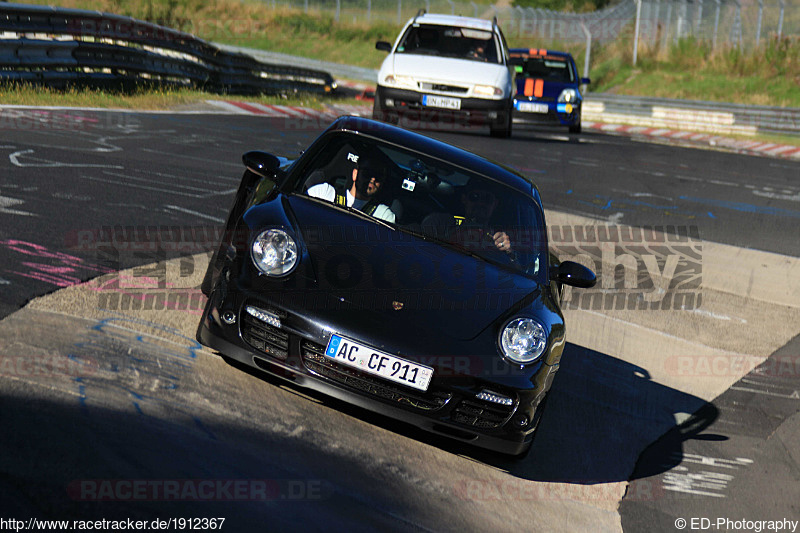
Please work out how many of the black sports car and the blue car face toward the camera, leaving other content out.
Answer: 2

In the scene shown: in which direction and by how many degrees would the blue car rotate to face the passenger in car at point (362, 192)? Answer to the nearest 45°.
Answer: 0° — it already faces them

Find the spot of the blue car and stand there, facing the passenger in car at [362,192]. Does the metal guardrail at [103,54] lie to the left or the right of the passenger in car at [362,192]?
right

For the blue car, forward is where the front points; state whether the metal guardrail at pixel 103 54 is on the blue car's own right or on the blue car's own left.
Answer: on the blue car's own right

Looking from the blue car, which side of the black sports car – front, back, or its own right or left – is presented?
back

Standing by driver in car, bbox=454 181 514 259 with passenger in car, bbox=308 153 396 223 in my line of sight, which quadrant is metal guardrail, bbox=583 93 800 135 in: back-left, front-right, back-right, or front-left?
back-right

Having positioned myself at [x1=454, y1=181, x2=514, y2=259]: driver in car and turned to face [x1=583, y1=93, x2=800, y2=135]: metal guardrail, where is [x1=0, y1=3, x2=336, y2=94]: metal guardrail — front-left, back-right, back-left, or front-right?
front-left

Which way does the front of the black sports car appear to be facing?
toward the camera

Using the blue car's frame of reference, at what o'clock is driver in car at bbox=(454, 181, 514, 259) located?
The driver in car is roughly at 12 o'clock from the blue car.

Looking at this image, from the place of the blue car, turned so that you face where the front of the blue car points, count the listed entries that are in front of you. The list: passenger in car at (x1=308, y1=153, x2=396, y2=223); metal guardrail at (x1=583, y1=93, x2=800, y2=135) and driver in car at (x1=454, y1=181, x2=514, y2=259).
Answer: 2

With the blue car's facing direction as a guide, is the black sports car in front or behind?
in front
